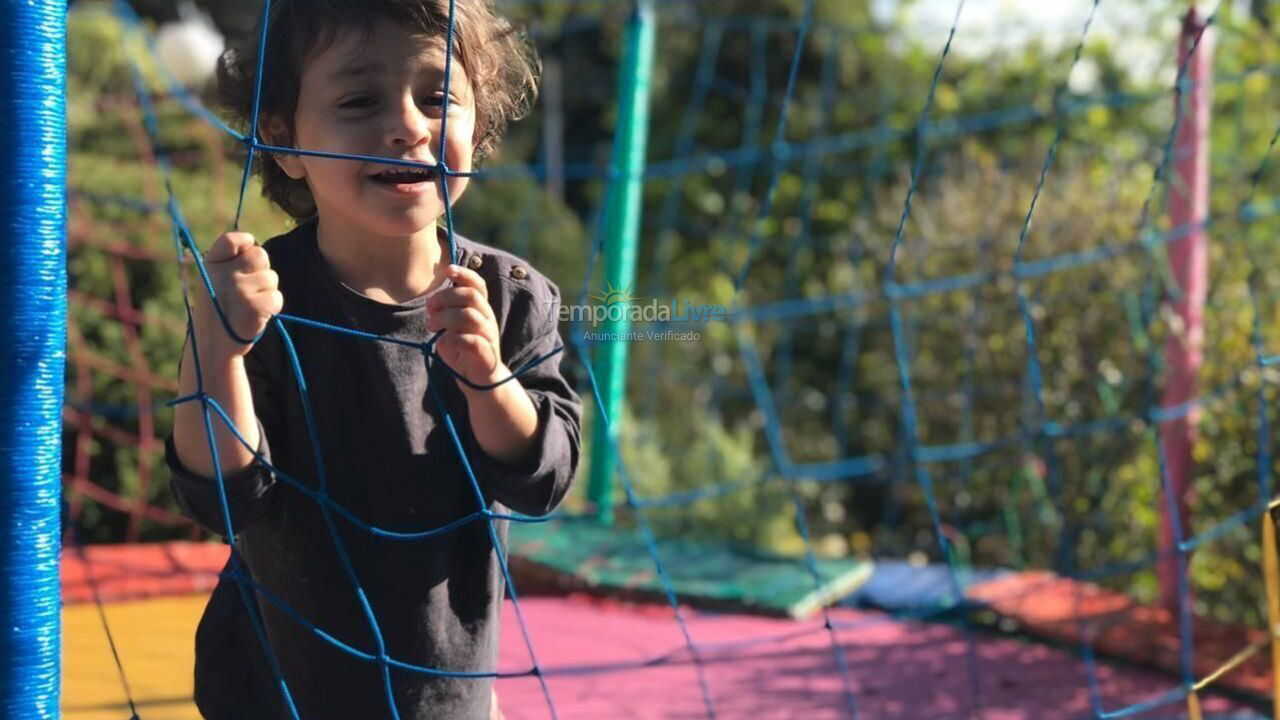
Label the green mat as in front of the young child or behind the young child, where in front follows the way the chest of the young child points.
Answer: behind

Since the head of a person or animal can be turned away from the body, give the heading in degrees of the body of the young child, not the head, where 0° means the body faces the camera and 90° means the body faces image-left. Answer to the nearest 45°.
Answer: approximately 0°

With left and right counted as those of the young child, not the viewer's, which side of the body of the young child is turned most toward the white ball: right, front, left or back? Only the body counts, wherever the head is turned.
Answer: back

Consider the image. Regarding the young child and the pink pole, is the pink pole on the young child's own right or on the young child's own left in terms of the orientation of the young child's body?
on the young child's own left

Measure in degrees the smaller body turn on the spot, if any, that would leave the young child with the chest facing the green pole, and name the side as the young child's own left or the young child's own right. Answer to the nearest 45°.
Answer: approximately 180°
